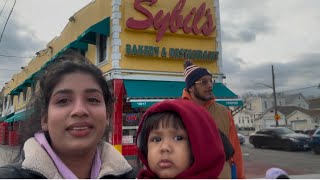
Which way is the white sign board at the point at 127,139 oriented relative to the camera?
toward the camera

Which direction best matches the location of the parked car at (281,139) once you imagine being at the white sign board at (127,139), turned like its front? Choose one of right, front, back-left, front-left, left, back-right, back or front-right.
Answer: back-left

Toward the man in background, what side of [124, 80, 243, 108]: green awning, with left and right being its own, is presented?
front

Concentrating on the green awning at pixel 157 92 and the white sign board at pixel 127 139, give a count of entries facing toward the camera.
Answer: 2

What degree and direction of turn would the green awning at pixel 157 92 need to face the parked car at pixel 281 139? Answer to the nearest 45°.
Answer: approximately 135° to its left

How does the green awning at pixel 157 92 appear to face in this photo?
toward the camera

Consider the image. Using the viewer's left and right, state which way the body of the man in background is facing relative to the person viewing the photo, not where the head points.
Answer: facing the viewer and to the right of the viewer

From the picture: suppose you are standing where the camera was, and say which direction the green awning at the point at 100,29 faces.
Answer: facing the viewer and to the left of the viewer
